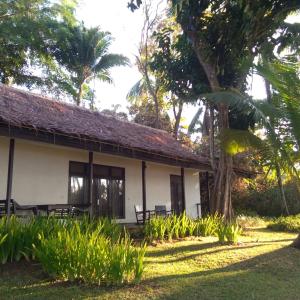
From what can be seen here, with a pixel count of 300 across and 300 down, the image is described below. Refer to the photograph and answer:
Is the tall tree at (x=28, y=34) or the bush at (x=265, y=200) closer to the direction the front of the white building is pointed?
the bush

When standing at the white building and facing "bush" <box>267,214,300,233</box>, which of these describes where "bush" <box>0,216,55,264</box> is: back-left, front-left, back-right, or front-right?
back-right

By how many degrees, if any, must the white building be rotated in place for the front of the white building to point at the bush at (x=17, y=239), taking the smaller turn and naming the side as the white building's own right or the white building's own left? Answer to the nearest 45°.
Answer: approximately 45° to the white building's own right

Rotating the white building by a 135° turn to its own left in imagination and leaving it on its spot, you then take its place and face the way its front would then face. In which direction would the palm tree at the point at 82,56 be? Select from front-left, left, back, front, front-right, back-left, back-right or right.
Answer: front

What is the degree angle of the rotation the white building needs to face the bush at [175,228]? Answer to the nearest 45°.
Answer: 0° — it already faces it

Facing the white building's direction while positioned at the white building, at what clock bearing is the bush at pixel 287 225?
The bush is roughly at 10 o'clock from the white building.

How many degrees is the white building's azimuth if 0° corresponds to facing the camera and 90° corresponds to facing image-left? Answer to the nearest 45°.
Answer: approximately 315°

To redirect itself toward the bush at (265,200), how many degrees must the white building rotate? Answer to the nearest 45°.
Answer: approximately 90° to its left
